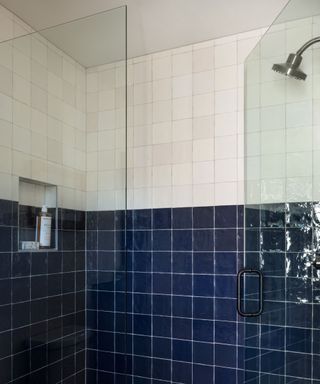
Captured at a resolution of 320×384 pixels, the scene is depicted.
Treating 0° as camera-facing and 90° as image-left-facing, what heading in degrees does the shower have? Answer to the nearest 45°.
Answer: approximately 90°

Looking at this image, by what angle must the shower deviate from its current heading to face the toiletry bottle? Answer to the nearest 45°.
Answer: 0° — it already faces it

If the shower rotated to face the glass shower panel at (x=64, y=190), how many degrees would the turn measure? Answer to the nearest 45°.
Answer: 0° — it already faces it
